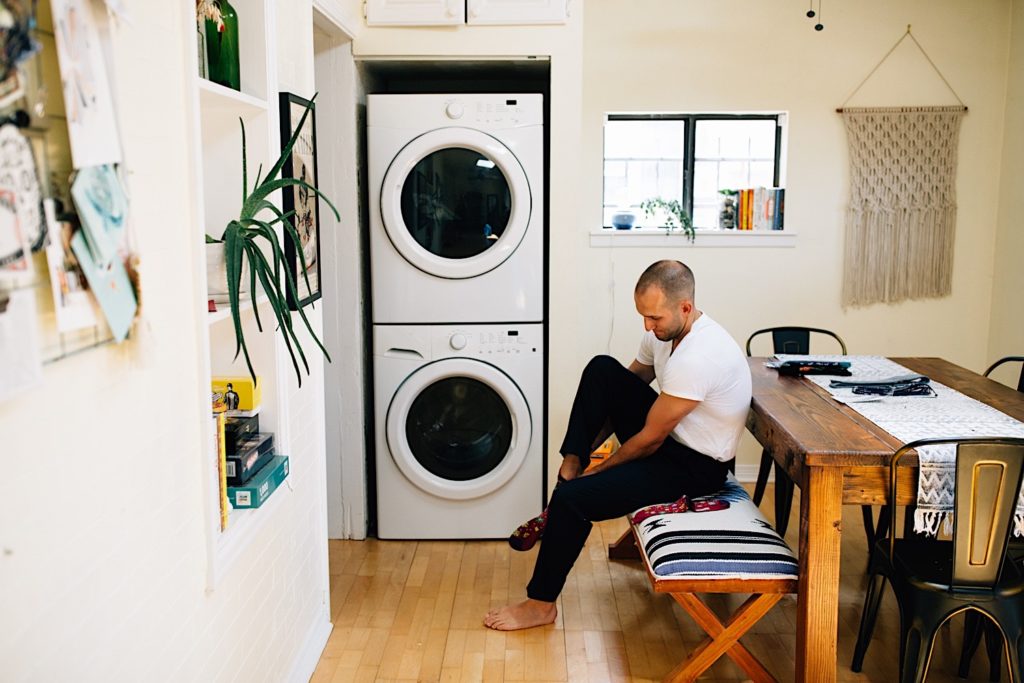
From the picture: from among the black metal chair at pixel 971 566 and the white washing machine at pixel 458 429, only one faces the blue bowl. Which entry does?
the black metal chair

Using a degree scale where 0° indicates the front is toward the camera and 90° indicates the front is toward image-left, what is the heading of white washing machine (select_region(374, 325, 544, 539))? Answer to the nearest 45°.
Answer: approximately 0°

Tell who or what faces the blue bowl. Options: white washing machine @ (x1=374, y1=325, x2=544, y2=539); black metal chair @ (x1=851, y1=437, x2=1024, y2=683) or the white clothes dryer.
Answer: the black metal chair

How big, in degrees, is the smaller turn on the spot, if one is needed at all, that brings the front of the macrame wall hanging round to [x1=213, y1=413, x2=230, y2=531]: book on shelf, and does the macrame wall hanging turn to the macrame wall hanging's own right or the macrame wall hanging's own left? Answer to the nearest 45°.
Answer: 0° — it already faces it

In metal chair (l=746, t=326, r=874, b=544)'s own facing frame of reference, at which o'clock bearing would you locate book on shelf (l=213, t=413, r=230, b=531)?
The book on shelf is roughly at 1 o'clock from the metal chair.

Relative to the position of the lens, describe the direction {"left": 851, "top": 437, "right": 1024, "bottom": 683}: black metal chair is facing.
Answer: facing away from the viewer and to the left of the viewer

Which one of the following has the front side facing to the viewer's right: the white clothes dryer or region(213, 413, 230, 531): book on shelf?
the book on shelf
